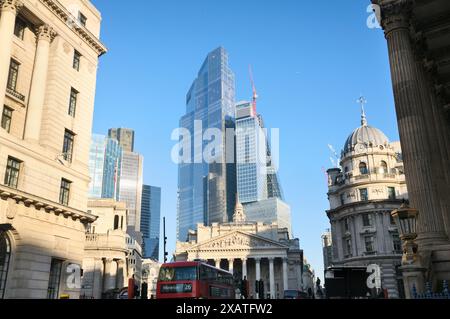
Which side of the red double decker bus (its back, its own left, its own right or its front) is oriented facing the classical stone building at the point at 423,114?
left

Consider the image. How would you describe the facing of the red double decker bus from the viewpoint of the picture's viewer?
facing the viewer and to the left of the viewer

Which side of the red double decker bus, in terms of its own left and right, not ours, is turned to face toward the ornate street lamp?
left
